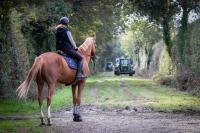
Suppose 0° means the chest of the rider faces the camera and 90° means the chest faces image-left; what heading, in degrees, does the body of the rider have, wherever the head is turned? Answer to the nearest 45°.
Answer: approximately 225°

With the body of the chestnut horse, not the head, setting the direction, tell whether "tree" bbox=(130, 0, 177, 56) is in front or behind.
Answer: in front

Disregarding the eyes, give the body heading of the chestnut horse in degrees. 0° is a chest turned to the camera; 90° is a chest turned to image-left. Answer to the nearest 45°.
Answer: approximately 225°
